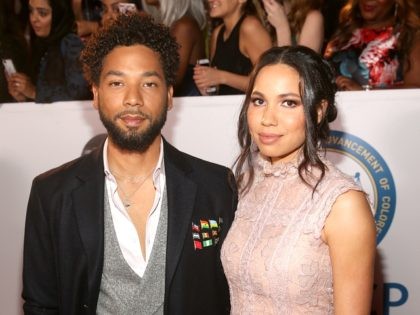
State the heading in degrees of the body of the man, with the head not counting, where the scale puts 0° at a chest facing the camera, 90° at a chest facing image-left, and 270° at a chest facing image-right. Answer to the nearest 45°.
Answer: approximately 0°

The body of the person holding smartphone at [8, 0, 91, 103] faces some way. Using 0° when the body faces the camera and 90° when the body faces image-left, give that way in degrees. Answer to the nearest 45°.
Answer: approximately 45°

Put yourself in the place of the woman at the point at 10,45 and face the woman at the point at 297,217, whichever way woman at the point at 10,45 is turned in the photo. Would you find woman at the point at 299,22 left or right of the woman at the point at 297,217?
left

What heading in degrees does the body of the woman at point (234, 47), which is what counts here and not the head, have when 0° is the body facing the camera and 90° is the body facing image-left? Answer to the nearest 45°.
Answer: approximately 45°

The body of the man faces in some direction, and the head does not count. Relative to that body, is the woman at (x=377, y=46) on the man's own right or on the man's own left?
on the man's own left

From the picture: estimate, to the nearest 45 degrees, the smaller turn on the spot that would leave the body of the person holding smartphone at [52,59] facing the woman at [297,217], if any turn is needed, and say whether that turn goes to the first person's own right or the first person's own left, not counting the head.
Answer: approximately 90° to the first person's own left

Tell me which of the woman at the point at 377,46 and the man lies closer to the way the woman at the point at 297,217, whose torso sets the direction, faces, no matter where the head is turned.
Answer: the man

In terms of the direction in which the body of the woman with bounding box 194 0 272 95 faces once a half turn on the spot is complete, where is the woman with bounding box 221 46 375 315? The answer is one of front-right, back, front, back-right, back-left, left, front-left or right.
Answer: back-right

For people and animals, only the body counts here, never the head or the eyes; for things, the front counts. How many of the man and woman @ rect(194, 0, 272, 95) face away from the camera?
0

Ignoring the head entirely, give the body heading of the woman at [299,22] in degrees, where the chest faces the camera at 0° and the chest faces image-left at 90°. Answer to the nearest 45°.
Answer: approximately 45°

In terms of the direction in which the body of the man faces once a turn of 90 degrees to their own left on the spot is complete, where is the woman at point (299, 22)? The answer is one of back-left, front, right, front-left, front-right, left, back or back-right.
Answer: front-left

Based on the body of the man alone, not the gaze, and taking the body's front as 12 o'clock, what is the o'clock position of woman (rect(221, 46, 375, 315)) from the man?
The woman is roughly at 10 o'clock from the man.

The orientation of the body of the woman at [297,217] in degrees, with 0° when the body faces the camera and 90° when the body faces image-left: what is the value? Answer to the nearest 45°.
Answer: approximately 45°
